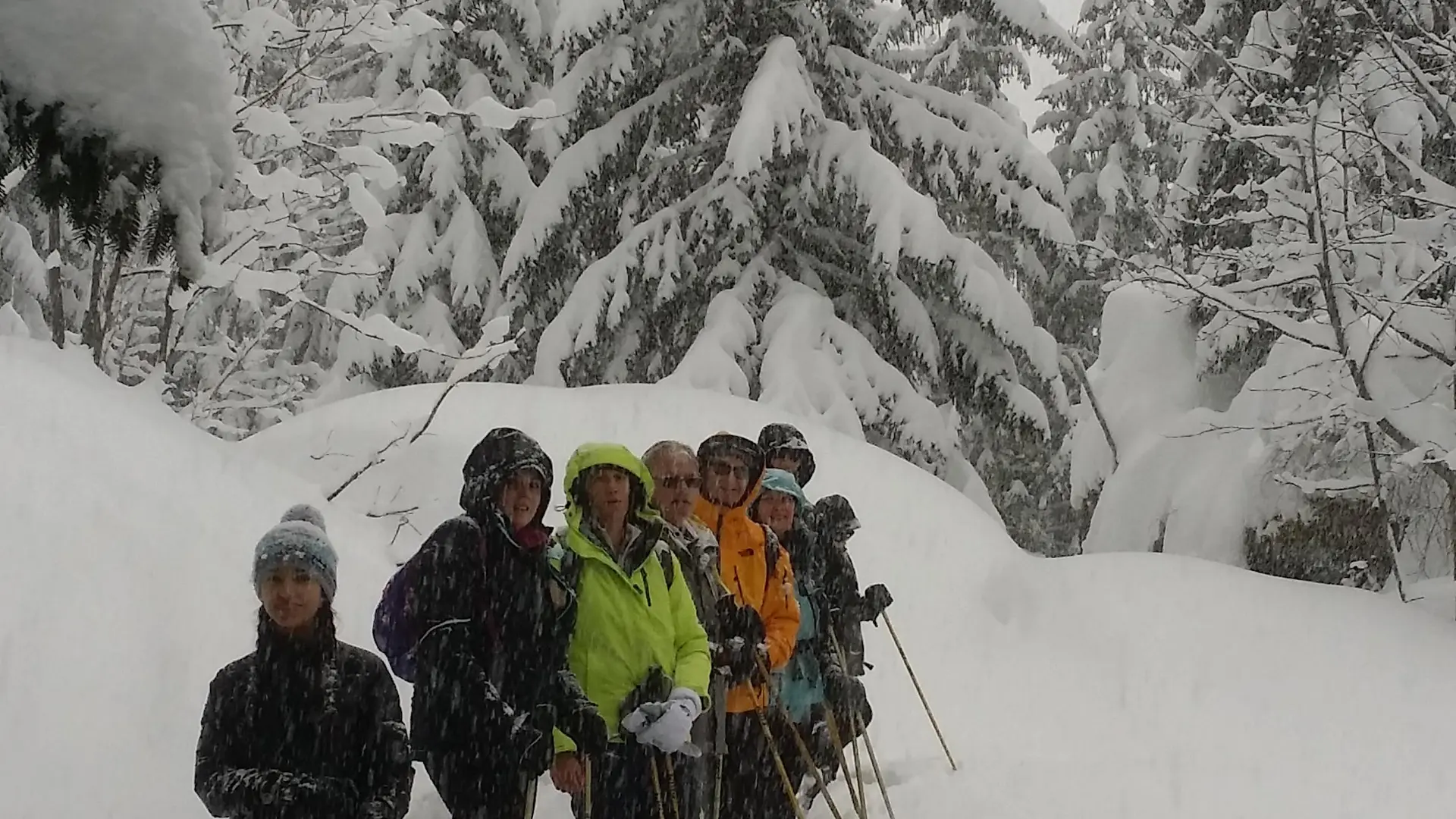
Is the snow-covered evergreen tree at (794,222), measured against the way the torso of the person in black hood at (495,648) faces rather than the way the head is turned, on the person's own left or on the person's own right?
on the person's own left

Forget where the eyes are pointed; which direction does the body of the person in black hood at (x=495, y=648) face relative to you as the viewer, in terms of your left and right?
facing the viewer and to the right of the viewer

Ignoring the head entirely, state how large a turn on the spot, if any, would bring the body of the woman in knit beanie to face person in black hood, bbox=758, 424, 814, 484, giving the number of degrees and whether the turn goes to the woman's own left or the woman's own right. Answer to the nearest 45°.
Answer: approximately 135° to the woman's own left

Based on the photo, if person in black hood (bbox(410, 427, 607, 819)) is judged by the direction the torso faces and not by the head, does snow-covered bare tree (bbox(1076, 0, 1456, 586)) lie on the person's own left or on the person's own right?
on the person's own left

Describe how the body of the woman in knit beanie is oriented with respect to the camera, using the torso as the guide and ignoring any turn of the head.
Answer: toward the camera

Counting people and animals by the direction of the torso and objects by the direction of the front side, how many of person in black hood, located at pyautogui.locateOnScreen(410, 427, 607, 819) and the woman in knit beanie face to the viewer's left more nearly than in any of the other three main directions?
0

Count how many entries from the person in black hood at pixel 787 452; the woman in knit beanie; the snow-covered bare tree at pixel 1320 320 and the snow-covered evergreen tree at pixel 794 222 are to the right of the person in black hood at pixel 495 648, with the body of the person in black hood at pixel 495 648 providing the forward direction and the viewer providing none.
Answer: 1

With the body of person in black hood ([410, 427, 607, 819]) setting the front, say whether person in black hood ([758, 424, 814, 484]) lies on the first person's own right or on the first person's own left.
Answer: on the first person's own left

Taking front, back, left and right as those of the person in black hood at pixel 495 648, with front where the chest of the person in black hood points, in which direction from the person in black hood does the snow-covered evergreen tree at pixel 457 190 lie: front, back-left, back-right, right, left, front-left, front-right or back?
back-left

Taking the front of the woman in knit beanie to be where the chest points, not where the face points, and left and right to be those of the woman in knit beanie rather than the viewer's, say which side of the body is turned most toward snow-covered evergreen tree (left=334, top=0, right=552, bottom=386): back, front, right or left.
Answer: back

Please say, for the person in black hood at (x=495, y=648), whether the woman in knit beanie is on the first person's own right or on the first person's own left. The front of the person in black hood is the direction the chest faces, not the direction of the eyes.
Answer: on the first person's own right
